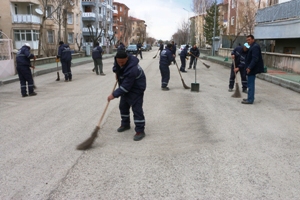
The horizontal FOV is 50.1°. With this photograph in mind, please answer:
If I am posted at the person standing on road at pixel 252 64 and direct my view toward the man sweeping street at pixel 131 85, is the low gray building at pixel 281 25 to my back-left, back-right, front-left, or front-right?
back-right

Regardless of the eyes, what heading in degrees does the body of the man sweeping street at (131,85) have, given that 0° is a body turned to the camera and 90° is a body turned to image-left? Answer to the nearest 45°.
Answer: approximately 45°

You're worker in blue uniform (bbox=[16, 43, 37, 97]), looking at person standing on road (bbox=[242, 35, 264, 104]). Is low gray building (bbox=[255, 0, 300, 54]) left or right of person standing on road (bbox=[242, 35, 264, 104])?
left

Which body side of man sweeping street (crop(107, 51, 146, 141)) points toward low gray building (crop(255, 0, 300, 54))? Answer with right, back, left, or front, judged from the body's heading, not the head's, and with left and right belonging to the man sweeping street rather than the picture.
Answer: back

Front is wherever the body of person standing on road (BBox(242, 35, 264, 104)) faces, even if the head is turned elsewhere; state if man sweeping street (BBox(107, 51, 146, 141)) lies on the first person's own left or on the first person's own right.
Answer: on the first person's own left

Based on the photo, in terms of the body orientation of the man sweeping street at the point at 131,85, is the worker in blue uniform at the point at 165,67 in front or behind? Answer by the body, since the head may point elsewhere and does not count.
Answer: behind

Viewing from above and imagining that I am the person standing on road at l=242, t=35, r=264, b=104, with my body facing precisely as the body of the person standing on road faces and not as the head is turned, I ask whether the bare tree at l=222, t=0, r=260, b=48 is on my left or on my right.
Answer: on my right

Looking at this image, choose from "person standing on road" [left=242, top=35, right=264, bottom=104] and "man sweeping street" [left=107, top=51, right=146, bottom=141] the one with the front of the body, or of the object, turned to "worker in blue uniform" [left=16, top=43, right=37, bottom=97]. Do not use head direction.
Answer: the person standing on road

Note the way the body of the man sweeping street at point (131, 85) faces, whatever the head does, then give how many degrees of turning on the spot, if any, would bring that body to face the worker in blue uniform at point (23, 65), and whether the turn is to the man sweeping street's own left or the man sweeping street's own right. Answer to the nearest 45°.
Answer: approximately 90° to the man sweeping street's own right

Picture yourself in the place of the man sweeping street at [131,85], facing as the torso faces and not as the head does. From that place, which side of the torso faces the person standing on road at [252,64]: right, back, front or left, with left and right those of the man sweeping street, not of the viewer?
back

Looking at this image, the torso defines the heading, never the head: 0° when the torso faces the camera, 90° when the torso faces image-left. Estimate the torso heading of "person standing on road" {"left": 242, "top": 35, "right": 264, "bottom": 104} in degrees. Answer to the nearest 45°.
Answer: approximately 90°

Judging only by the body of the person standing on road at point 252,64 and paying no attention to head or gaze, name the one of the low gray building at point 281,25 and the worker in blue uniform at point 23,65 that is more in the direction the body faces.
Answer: the worker in blue uniform
